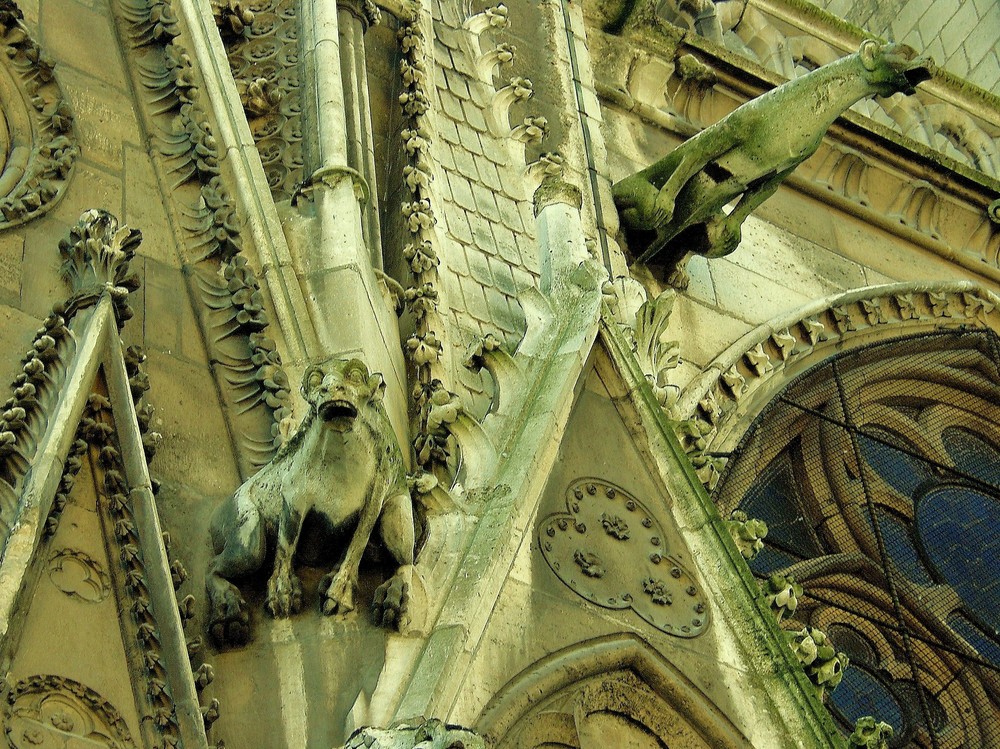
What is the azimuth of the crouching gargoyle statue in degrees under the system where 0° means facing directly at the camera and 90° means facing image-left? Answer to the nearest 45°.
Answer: approximately 0°

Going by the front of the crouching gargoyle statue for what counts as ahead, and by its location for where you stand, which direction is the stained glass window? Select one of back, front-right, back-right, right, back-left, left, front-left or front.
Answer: back-left
